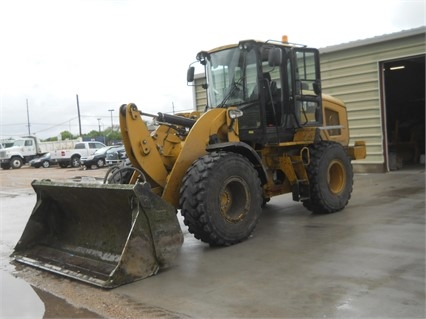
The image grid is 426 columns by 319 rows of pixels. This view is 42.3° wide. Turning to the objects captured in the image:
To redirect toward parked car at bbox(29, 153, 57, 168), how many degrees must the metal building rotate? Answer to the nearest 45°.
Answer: approximately 90° to its right

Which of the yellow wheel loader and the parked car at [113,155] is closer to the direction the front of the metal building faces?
the yellow wheel loader

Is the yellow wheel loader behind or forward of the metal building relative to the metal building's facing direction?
forward

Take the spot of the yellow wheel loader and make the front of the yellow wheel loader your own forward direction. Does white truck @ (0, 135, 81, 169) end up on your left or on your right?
on your right

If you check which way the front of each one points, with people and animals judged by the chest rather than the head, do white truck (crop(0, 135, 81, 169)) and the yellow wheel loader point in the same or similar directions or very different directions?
same or similar directions

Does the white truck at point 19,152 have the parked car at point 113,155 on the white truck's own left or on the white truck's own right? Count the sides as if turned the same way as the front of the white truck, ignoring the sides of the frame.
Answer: on the white truck's own left

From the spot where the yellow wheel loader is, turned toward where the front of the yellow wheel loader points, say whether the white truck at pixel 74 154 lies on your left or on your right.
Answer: on your right

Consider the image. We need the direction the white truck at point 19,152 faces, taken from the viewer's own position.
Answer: facing the viewer and to the left of the viewer

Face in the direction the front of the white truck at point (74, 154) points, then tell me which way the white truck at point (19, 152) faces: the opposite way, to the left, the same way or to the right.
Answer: the opposite way

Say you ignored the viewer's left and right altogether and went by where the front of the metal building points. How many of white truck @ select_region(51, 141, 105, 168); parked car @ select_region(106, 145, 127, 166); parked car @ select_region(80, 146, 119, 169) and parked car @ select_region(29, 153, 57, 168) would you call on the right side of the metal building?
4
